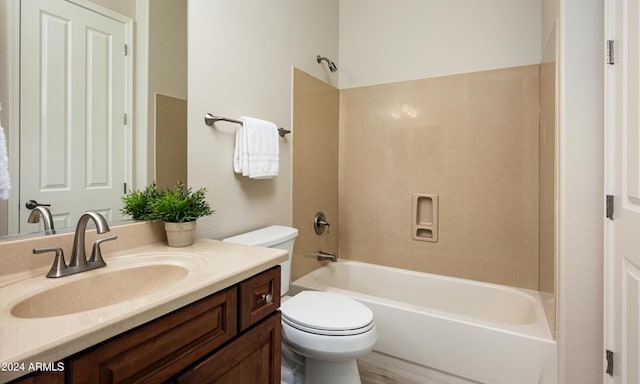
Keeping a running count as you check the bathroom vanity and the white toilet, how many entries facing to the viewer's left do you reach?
0

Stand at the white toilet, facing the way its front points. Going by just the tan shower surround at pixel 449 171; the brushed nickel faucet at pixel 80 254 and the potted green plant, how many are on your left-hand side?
1

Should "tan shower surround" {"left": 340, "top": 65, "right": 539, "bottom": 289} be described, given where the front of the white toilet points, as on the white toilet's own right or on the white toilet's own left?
on the white toilet's own left

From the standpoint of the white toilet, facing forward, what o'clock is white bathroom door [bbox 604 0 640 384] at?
The white bathroom door is roughly at 11 o'clock from the white toilet.

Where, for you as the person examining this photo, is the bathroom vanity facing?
facing the viewer and to the right of the viewer

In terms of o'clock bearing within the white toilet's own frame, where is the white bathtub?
The white bathtub is roughly at 10 o'clock from the white toilet.

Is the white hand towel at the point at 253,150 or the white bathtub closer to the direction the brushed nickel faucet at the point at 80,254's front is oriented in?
the white bathtub

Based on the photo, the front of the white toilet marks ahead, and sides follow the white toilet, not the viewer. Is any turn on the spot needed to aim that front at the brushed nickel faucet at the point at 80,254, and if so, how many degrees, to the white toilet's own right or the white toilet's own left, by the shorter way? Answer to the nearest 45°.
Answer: approximately 90° to the white toilet's own right

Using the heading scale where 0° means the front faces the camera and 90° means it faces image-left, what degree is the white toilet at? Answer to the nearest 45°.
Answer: approximately 315°
